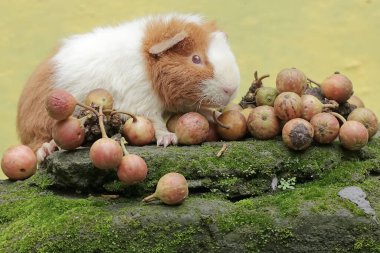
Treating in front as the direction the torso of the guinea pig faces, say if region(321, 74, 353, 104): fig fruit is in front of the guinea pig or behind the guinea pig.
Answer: in front

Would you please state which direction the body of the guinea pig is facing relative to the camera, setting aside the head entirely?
to the viewer's right

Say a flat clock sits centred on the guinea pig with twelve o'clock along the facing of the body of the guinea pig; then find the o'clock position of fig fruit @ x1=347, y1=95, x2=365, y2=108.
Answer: The fig fruit is roughly at 12 o'clock from the guinea pig.

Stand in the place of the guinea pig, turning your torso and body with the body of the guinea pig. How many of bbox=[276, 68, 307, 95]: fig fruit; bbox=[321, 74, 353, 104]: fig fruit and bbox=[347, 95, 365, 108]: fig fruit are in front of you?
3

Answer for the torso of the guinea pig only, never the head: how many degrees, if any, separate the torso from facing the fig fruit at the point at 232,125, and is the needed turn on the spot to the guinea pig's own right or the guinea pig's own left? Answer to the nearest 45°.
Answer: approximately 45° to the guinea pig's own right

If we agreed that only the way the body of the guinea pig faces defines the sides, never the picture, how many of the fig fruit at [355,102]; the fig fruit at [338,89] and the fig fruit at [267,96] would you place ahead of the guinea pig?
3

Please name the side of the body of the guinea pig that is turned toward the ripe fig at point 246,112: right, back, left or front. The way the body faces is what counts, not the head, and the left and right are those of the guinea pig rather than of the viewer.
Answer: front

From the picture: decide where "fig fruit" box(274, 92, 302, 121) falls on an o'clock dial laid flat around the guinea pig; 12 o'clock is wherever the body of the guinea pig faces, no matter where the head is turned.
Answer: The fig fruit is roughly at 1 o'clock from the guinea pig.

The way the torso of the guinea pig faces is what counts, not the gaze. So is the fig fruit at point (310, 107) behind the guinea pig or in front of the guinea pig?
in front
